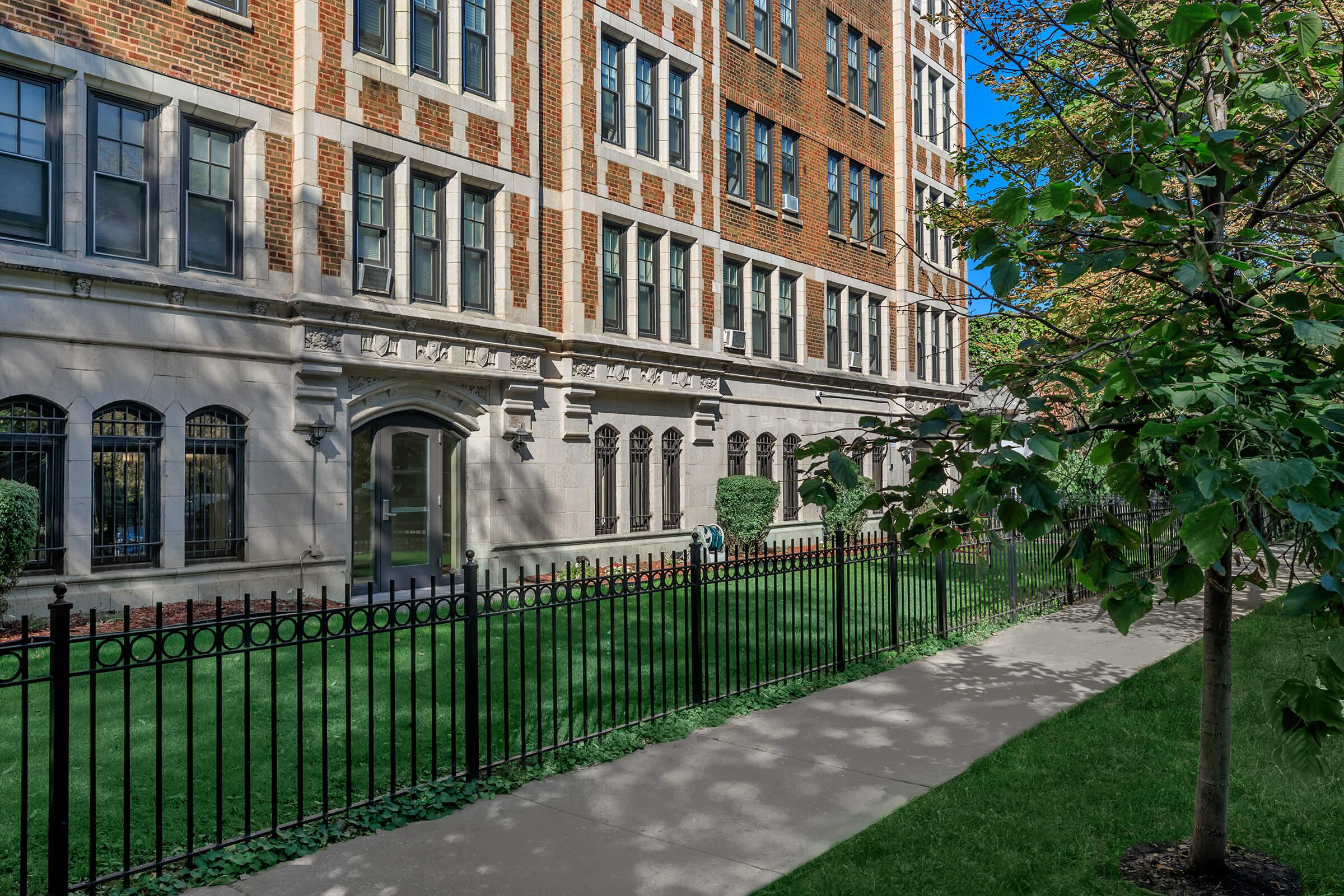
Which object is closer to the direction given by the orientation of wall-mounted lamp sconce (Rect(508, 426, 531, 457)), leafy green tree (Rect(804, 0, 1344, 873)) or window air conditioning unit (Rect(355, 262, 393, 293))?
the leafy green tree

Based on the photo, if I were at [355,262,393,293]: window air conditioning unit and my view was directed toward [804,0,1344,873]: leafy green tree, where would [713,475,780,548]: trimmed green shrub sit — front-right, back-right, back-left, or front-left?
back-left

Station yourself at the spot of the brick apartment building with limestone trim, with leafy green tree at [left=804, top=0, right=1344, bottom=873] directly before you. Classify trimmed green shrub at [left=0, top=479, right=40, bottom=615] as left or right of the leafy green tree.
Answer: right

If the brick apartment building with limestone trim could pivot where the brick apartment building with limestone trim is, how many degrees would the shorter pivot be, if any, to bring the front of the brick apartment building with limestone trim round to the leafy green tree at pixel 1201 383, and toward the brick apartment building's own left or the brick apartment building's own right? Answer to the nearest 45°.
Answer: approximately 45° to the brick apartment building's own right

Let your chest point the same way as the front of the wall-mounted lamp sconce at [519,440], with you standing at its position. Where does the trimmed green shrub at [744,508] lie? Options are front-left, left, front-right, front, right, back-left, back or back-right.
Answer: left

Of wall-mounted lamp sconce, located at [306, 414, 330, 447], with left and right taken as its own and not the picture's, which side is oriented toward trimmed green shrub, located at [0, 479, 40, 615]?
right

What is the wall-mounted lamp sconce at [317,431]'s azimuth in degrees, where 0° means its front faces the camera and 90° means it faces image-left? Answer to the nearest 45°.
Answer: approximately 315°

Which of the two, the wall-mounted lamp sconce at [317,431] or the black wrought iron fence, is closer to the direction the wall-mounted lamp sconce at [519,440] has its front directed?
the black wrought iron fence

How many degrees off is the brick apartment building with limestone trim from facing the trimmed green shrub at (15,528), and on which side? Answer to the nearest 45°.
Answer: approximately 90° to its right

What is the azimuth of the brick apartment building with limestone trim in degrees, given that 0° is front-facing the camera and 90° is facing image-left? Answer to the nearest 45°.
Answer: approximately 315°

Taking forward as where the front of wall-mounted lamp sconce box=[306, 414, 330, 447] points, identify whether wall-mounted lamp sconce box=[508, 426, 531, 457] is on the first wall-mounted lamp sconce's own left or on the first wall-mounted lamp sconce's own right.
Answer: on the first wall-mounted lamp sconce's own left
